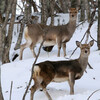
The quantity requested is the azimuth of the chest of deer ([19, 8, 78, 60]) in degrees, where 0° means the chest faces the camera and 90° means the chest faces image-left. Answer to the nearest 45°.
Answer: approximately 270°

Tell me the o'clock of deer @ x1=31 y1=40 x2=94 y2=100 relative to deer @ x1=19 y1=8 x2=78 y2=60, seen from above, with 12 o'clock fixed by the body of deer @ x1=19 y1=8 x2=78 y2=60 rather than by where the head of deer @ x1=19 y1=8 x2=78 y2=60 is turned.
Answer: deer @ x1=31 y1=40 x2=94 y2=100 is roughly at 3 o'clock from deer @ x1=19 y1=8 x2=78 y2=60.
